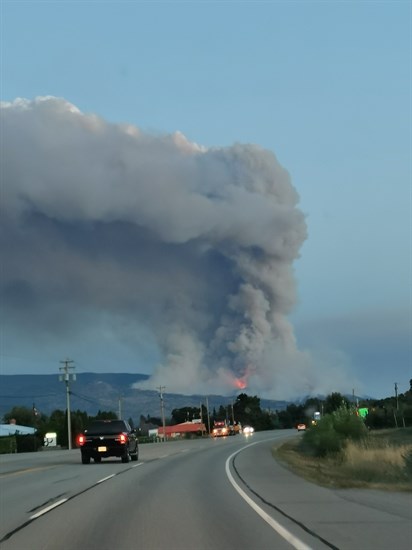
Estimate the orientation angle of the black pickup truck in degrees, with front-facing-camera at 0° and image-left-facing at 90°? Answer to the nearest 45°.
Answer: approximately 180°

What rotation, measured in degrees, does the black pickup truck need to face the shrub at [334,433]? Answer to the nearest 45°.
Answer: approximately 45° to its right

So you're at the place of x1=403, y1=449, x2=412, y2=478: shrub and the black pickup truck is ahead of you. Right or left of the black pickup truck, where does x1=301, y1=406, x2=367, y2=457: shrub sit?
right

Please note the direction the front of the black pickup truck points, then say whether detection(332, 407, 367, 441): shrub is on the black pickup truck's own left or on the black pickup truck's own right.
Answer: on the black pickup truck's own right

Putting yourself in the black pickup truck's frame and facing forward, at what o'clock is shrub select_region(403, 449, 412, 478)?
The shrub is roughly at 5 o'clock from the black pickup truck.
